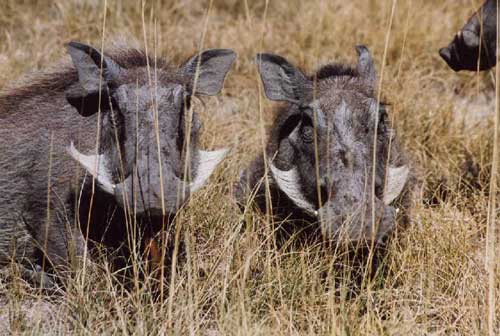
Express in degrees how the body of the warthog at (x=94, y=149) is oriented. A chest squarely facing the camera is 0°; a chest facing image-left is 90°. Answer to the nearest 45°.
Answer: approximately 315°

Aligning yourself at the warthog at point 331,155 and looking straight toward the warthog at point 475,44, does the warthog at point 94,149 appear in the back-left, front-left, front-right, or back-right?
back-left

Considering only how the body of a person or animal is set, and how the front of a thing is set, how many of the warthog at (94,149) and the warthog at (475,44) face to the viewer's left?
1

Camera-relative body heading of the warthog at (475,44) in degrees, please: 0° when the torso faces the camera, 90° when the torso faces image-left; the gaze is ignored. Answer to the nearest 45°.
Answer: approximately 90°

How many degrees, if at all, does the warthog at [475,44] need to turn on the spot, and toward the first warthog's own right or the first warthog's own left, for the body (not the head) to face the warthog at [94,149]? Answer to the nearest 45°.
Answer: approximately 45° to the first warthog's own left

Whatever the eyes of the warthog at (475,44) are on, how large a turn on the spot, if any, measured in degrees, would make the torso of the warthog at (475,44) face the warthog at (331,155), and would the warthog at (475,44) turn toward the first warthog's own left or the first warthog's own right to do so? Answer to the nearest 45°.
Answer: approximately 45° to the first warthog's own left
